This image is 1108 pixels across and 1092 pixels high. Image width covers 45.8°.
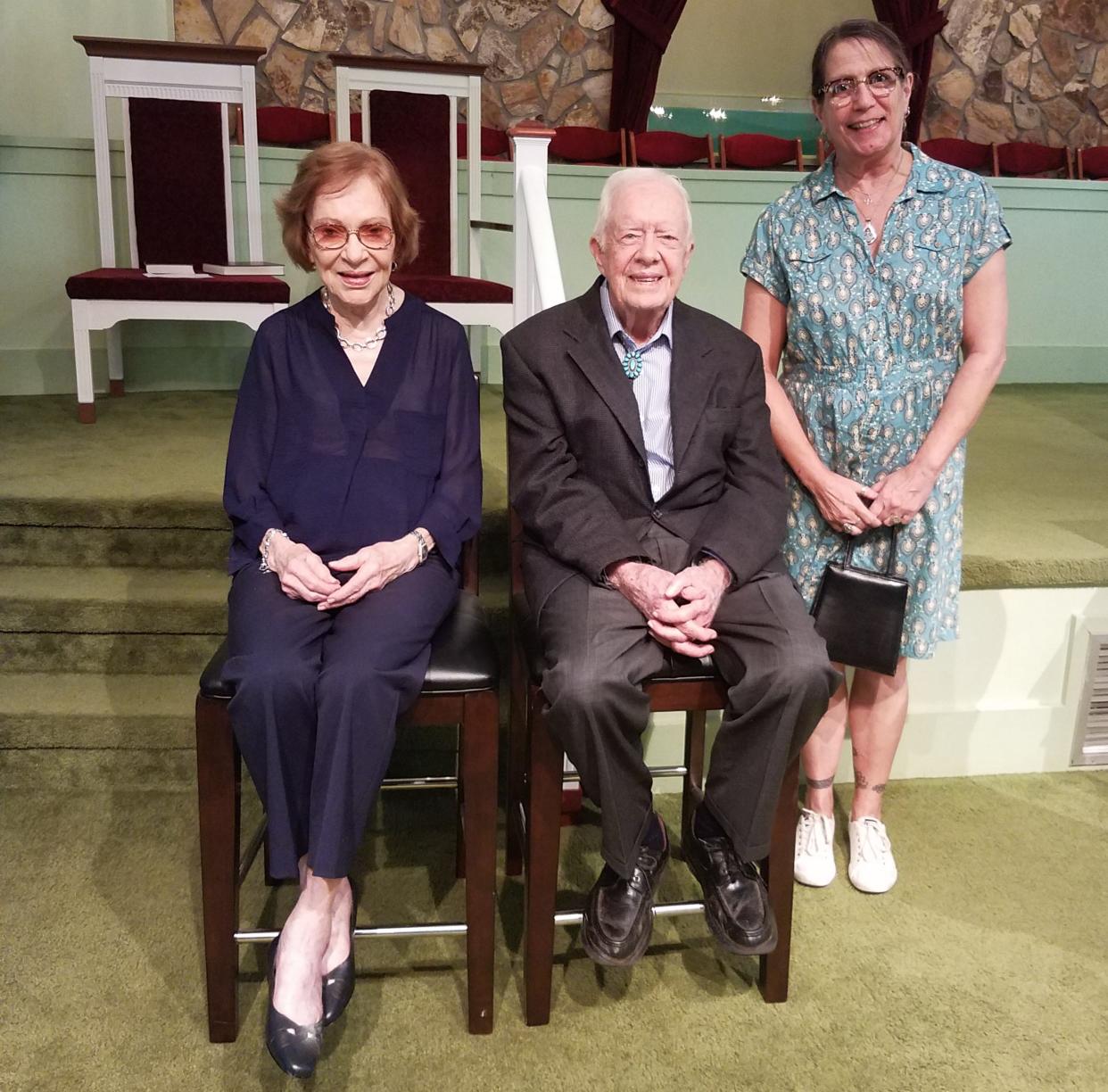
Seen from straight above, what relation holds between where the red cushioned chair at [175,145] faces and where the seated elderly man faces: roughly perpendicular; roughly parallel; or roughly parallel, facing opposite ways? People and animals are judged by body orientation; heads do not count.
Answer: roughly parallel

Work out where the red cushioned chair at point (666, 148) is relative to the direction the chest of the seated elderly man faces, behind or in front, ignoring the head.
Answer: behind

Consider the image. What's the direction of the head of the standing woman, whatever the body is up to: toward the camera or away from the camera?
toward the camera

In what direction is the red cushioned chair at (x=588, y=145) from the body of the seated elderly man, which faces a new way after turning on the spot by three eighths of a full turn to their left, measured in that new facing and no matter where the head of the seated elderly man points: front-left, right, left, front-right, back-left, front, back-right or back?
front-left

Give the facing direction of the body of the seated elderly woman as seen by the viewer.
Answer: toward the camera

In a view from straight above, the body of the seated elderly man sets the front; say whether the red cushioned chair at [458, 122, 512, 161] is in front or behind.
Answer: behind

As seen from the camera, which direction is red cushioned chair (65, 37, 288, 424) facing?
toward the camera

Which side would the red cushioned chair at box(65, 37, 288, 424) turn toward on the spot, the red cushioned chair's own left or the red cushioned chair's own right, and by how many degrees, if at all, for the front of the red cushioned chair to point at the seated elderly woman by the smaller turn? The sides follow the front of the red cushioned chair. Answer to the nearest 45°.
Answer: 0° — it already faces them

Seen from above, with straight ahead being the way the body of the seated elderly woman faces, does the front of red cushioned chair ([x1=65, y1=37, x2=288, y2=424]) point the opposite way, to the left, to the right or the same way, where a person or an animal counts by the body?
the same way

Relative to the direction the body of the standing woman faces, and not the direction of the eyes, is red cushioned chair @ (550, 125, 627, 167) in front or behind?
behind

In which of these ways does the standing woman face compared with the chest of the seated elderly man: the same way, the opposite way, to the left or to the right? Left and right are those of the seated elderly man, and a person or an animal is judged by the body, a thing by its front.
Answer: the same way

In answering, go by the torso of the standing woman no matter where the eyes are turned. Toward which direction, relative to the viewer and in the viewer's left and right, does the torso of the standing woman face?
facing the viewer

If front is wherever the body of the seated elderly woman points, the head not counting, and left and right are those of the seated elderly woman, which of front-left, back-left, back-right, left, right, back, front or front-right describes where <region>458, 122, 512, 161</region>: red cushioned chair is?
back

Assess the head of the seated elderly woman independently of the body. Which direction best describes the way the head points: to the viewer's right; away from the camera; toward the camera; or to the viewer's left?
toward the camera

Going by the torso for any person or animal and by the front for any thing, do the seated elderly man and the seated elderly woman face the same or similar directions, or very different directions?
same or similar directions
